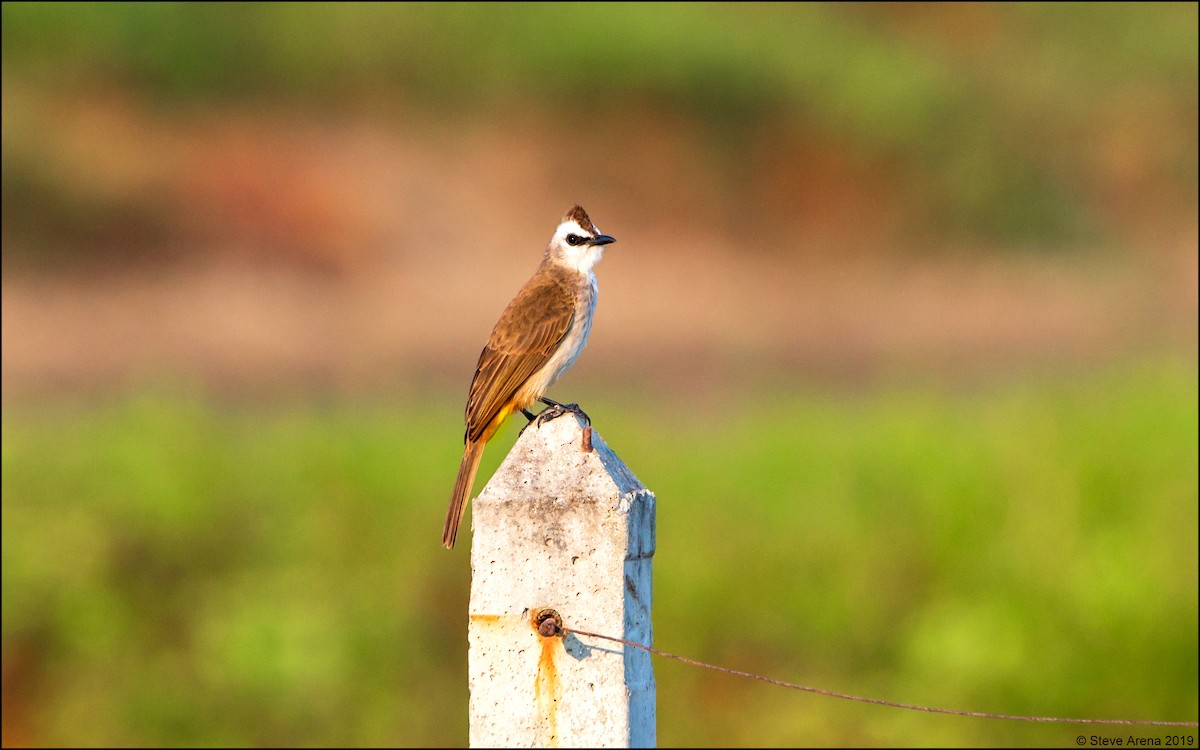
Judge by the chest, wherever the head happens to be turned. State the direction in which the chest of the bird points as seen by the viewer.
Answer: to the viewer's right
